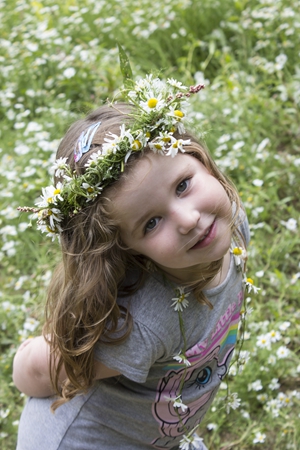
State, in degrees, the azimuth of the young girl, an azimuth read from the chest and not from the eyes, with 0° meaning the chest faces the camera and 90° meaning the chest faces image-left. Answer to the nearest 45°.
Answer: approximately 315°
